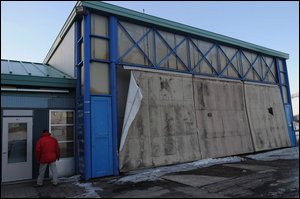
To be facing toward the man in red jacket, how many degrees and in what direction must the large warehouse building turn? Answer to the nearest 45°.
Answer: approximately 90° to its right

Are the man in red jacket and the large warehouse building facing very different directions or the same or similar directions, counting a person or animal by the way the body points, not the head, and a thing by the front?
very different directions

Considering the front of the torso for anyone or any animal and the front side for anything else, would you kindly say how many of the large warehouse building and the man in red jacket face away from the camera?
1

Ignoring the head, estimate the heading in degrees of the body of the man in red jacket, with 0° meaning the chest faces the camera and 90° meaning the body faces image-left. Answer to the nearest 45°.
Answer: approximately 180°

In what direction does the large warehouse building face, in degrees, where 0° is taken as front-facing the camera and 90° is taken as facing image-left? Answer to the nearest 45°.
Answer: approximately 315°

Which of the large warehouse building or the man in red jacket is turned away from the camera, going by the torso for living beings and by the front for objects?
the man in red jacket
